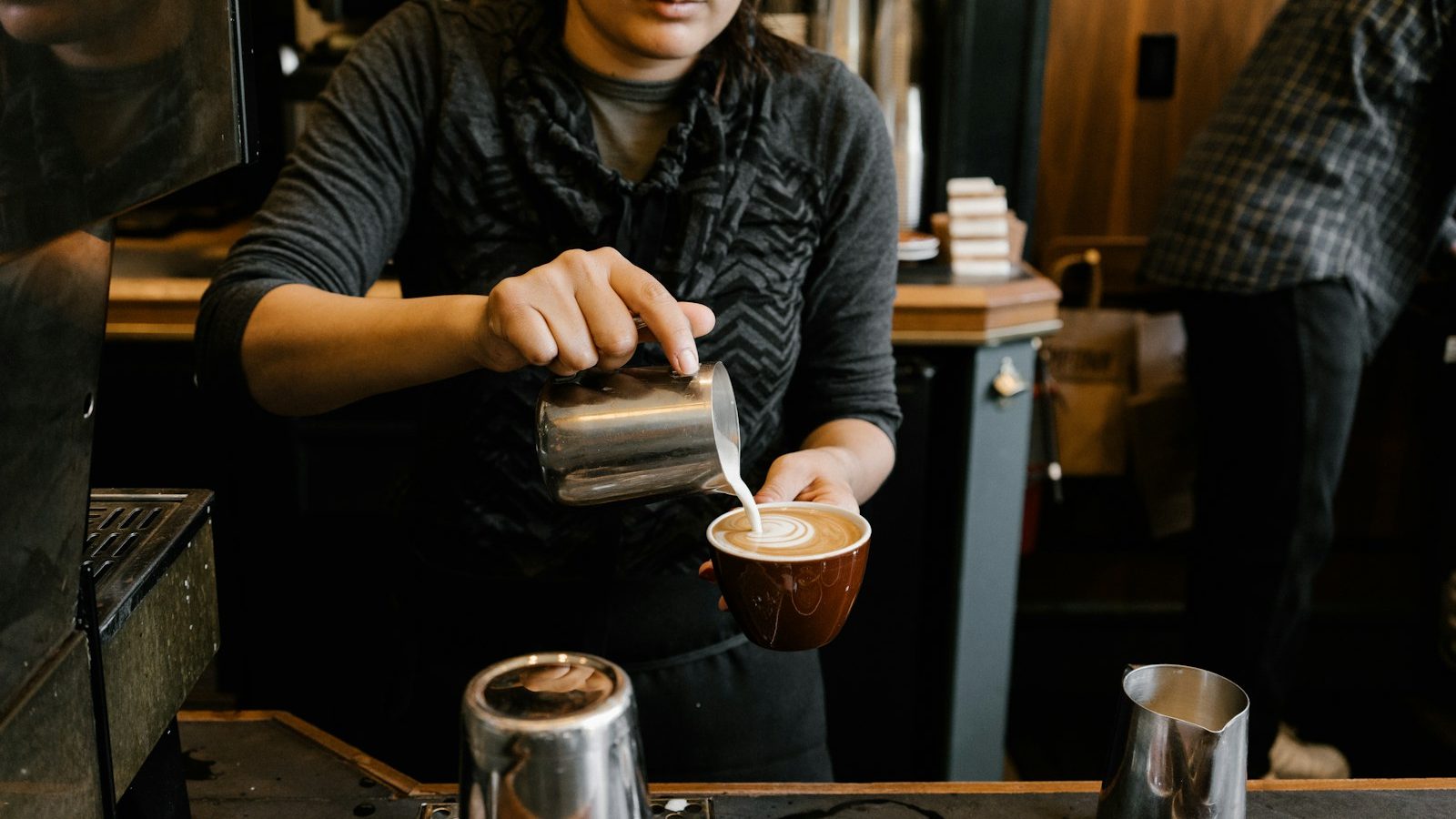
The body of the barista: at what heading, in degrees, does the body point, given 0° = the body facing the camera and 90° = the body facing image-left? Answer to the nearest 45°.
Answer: approximately 0°

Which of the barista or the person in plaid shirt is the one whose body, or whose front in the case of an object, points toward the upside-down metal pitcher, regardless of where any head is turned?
the barista

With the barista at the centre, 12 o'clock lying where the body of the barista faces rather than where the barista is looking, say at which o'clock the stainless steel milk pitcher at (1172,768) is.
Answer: The stainless steel milk pitcher is roughly at 11 o'clock from the barista.

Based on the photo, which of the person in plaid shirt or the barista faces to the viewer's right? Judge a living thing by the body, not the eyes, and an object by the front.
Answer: the person in plaid shirt

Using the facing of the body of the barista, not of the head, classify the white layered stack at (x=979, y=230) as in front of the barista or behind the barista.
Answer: behind

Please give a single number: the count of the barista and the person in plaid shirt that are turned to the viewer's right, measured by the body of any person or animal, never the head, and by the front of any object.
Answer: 1

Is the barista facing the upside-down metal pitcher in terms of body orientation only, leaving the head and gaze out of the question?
yes

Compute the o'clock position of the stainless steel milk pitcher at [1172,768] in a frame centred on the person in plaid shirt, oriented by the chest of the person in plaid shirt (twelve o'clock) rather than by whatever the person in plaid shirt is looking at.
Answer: The stainless steel milk pitcher is roughly at 3 o'clock from the person in plaid shirt.

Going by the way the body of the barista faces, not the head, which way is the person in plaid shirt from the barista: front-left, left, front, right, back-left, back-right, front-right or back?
back-left

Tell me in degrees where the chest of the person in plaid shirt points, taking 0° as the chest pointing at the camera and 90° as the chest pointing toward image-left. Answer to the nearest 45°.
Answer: approximately 270°
